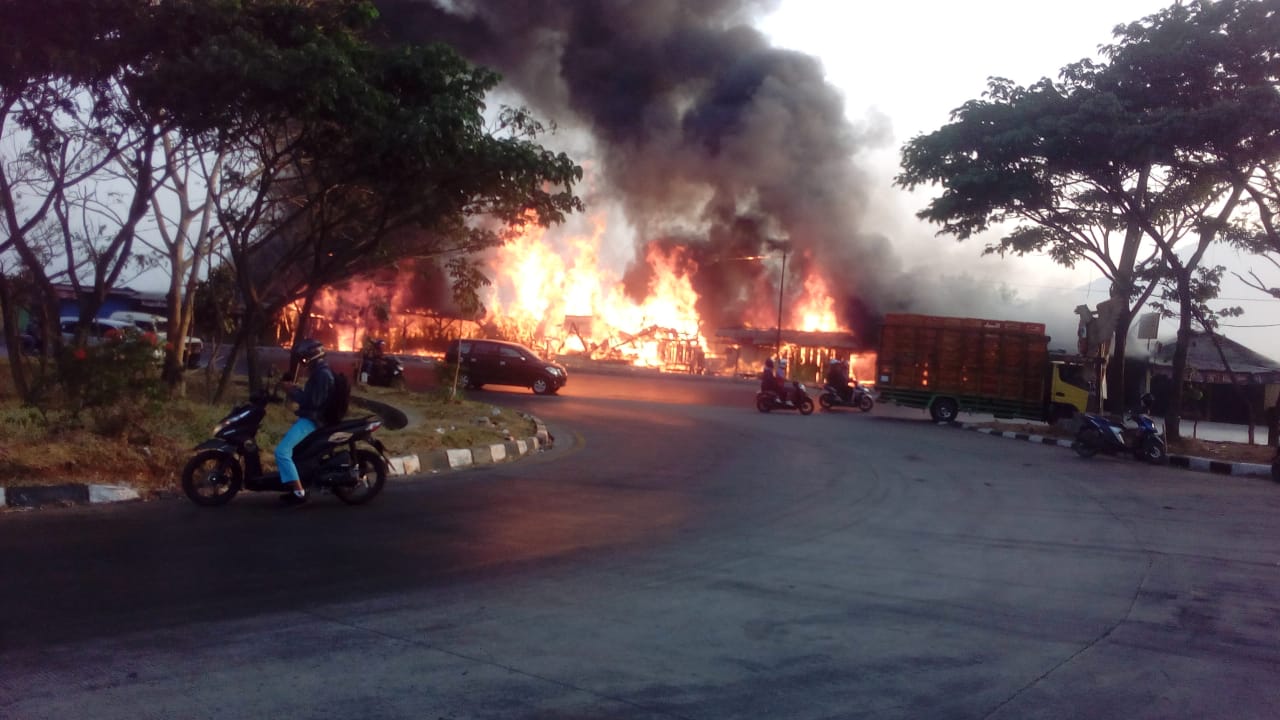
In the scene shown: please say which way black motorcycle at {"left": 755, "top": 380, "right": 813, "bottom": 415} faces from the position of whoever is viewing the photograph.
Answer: facing to the right of the viewer

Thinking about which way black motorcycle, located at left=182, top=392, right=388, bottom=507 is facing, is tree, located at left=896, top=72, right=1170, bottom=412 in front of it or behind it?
behind

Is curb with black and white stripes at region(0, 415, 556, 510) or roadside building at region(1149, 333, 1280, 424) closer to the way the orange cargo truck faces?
the roadside building

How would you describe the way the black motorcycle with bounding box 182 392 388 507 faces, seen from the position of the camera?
facing to the left of the viewer

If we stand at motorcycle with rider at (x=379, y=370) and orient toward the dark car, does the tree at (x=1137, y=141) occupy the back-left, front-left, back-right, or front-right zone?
front-right

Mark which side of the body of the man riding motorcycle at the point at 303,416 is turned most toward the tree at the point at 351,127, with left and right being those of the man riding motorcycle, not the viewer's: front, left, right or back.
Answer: right

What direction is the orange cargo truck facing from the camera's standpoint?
to the viewer's right

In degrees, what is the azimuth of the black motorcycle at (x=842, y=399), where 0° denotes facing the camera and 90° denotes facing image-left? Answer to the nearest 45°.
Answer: approximately 270°

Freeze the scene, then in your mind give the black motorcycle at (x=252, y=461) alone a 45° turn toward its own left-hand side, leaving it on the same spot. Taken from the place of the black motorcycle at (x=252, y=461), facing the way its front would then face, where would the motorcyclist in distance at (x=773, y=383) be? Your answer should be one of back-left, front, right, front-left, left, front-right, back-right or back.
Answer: back

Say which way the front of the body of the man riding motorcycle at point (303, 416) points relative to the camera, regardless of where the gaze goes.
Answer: to the viewer's left
